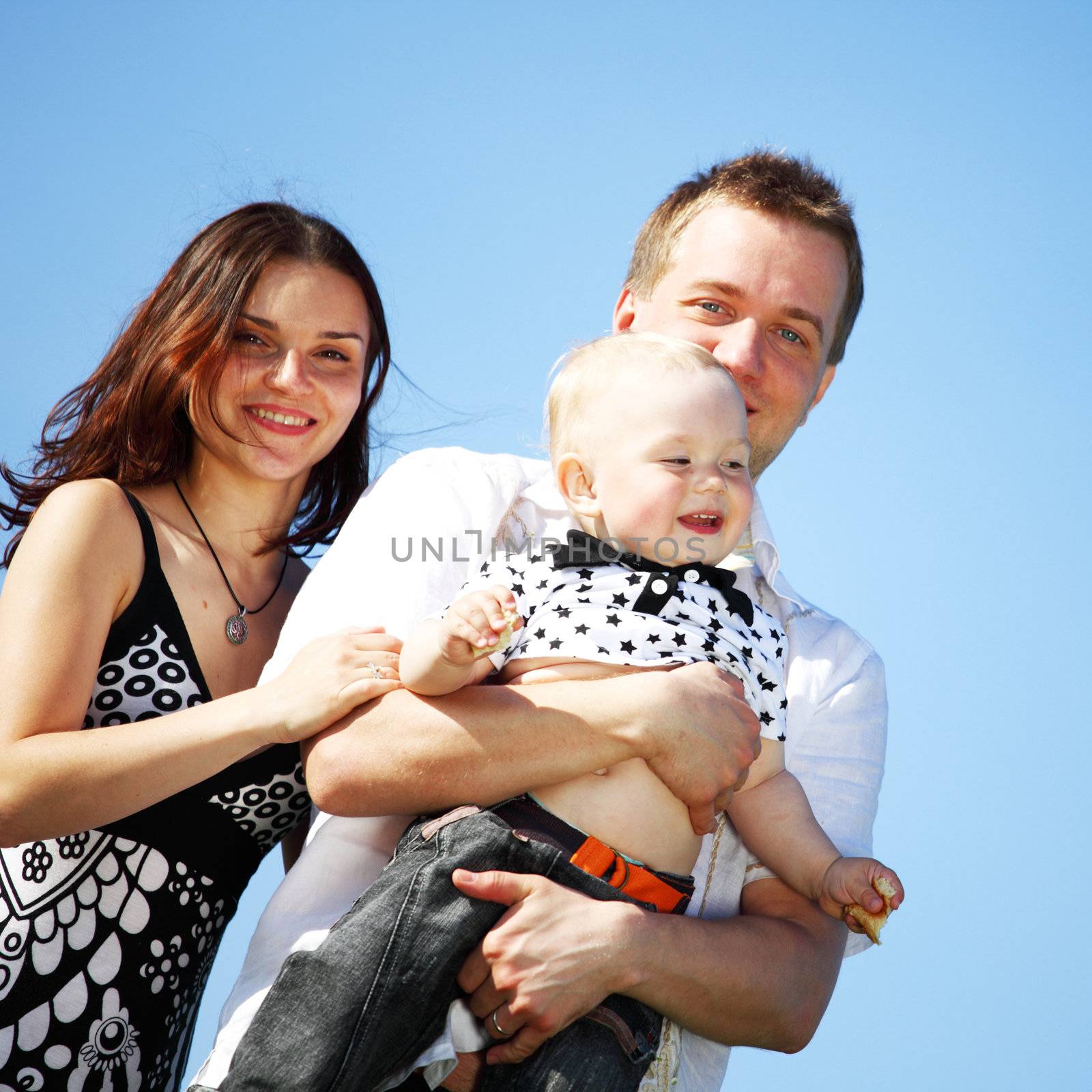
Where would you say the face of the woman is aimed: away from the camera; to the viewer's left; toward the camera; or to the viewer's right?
toward the camera

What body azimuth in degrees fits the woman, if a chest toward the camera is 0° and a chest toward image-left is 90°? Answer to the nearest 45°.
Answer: approximately 315°
